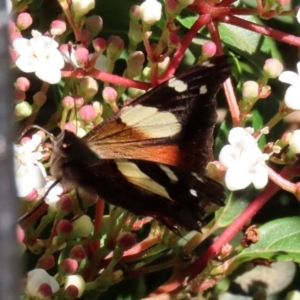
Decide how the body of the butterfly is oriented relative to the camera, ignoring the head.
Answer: to the viewer's left
